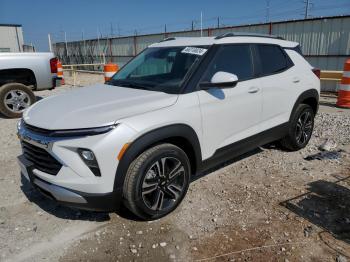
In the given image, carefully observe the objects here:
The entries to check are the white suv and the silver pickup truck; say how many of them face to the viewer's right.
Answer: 0

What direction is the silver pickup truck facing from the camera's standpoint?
to the viewer's left

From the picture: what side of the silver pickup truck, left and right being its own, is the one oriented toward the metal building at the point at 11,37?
right

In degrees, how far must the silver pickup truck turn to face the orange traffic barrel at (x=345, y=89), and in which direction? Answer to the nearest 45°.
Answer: approximately 180°

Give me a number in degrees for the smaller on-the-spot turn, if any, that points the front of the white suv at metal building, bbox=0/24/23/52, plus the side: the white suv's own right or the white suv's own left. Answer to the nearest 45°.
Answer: approximately 90° to the white suv's own right

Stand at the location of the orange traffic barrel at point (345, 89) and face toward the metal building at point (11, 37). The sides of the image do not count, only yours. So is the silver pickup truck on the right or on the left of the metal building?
left

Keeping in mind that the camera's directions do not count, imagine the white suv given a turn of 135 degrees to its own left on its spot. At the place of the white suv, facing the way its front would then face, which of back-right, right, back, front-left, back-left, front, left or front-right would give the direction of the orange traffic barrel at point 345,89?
front-left

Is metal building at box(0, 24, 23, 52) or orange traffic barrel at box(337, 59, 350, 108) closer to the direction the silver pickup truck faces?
the metal building

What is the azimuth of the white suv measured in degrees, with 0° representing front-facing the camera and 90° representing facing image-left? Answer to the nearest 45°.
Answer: approximately 45°
